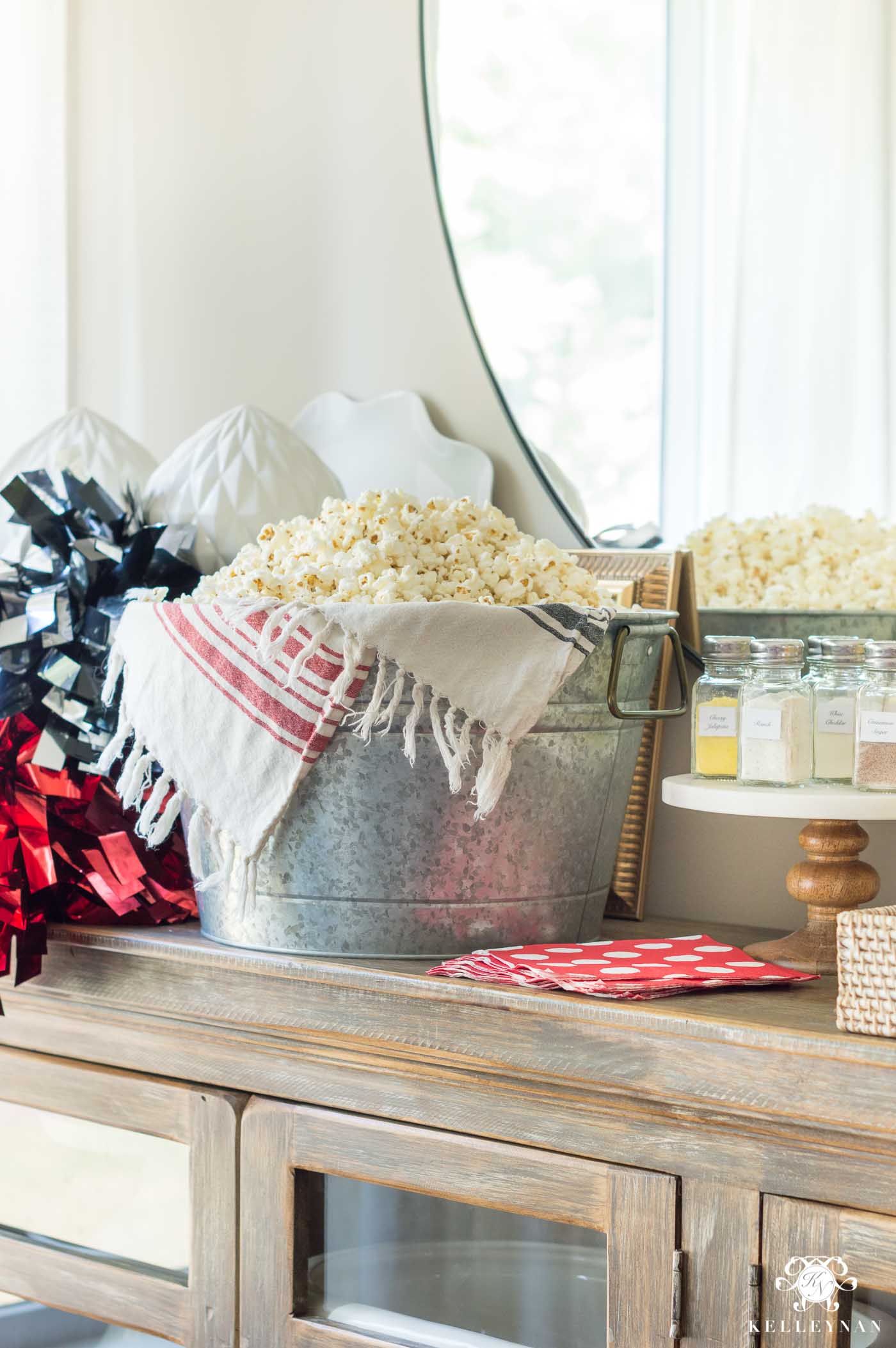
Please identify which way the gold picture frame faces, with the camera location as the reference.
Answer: facing the viewer and to the left of the viewer
